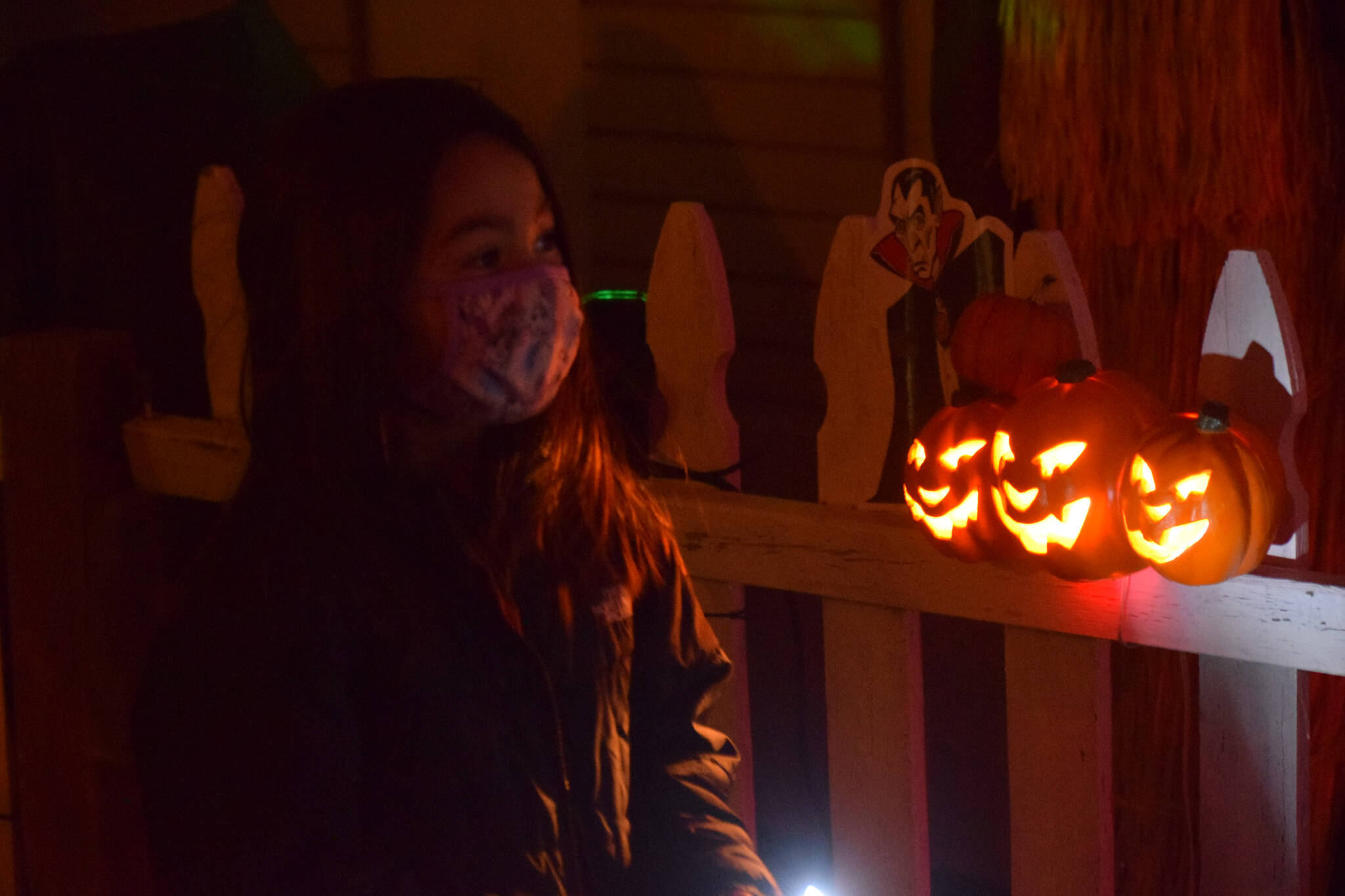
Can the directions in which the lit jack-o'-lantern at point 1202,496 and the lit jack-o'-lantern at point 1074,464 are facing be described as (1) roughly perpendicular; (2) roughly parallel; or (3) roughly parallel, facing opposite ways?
roughly parallel

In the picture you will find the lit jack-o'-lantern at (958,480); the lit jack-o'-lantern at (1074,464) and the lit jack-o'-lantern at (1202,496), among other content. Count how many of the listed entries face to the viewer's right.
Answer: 0

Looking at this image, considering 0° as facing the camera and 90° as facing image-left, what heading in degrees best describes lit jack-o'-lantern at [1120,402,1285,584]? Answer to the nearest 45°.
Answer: approximately 45°

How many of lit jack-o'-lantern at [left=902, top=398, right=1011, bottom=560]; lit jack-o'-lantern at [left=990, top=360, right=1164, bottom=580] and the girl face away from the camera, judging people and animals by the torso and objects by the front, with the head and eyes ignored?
0

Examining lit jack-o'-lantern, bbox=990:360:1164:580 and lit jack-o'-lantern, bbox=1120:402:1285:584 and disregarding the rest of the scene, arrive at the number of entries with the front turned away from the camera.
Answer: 0

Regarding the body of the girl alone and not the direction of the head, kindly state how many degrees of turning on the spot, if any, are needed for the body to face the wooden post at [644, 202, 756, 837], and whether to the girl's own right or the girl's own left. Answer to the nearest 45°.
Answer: approximately 90° to the girl's own left

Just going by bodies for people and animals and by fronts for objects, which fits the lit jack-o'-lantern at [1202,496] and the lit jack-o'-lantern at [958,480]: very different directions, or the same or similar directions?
same or similar directions

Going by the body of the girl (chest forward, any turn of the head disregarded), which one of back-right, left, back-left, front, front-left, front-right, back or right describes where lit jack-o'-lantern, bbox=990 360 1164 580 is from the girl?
front-left

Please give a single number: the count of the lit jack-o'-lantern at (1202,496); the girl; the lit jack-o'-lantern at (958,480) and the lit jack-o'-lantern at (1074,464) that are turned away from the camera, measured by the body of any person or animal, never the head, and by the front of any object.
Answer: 0

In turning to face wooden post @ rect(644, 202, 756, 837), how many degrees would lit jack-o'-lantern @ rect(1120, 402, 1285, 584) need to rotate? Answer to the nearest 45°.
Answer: approximately 90° to its right

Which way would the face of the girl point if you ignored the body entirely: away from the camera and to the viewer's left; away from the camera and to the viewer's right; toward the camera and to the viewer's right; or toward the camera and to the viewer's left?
toward the camera and to the viewer's right

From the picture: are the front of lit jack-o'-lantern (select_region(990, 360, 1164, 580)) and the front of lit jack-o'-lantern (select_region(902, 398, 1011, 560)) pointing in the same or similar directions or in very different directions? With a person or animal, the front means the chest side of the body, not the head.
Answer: same or similar directions

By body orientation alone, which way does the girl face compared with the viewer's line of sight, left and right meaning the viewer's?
facing the viewer and to the right of the viewer

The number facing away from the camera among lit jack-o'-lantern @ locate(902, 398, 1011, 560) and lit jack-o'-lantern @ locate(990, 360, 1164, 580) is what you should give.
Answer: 0
